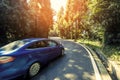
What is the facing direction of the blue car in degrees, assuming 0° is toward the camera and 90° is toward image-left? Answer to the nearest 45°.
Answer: approximately 225°
